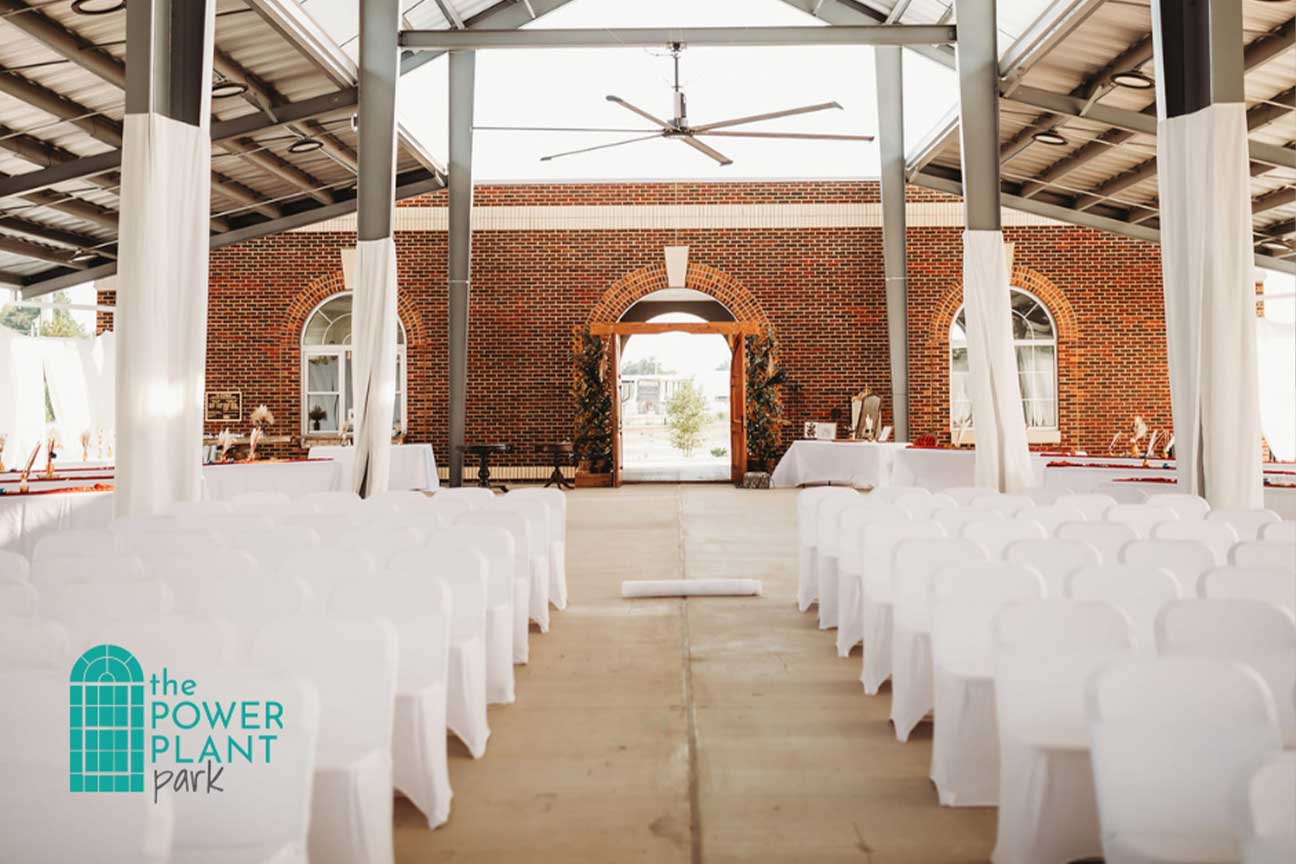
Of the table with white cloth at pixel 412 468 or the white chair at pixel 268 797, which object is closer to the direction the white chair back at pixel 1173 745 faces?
the table with white cloth

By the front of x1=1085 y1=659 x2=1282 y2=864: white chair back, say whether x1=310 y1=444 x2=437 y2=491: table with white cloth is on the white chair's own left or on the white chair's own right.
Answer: on the white chair's own left

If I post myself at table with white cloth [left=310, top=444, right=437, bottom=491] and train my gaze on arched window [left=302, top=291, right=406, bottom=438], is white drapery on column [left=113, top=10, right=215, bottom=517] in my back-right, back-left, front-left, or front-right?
back-left

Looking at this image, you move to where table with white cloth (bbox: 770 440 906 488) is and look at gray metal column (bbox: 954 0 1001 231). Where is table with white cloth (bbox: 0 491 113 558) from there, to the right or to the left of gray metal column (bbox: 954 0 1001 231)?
right

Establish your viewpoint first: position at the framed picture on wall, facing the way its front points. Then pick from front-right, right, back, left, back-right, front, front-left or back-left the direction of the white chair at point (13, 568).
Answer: front

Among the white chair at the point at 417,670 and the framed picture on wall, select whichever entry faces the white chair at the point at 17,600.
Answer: the framed picture on wall

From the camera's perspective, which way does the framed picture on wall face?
toward the camera

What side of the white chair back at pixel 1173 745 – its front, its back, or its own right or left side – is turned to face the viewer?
back
